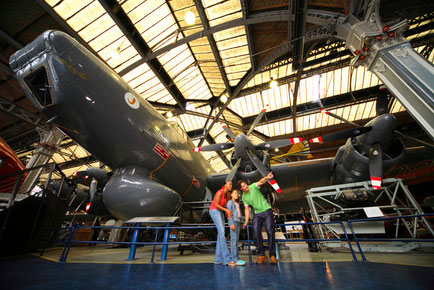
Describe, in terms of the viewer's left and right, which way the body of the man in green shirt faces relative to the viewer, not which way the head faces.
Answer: facing the viewer

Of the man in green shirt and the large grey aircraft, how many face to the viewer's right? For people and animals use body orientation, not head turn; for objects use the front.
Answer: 0

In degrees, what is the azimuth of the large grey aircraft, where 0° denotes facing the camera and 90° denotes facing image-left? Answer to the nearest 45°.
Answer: approximately 45°
